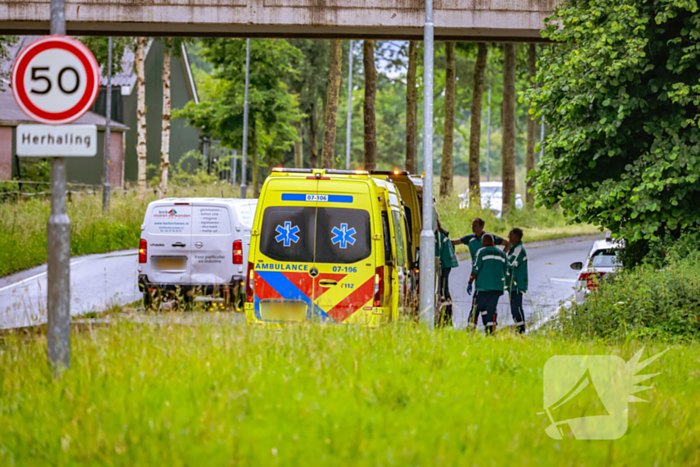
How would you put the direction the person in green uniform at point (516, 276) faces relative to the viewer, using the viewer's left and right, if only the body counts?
facing to the left of the viewer

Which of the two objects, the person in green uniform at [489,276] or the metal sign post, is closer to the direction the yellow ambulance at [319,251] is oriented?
the person in green uniform

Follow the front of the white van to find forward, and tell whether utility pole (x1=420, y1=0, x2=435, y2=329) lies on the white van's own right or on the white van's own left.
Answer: on the white van's own right

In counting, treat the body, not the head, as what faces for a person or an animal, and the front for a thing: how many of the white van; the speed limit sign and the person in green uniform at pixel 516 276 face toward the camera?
1

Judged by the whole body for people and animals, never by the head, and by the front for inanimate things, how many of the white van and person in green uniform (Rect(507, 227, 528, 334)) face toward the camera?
0

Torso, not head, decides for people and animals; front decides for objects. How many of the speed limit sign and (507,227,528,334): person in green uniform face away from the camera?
0

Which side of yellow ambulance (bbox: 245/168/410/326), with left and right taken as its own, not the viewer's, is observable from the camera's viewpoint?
back

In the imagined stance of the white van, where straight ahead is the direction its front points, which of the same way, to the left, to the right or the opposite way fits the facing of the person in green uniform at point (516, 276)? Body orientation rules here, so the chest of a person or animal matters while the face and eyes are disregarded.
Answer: to the left

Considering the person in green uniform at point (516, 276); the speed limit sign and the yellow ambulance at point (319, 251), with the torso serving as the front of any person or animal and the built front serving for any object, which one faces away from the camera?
the yellow ambulance

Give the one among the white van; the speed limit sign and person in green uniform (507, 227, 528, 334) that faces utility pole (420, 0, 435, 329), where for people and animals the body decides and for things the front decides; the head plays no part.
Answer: the person in green uniform

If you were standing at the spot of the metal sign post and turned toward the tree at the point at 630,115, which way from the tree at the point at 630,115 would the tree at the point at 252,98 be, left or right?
left

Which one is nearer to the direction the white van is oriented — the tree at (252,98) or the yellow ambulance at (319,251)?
the tree

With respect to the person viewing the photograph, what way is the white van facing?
facing away from the viewer

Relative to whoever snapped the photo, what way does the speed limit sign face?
facing the viewer

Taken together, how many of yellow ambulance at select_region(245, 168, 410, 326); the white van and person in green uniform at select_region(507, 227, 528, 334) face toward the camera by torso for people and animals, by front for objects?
0

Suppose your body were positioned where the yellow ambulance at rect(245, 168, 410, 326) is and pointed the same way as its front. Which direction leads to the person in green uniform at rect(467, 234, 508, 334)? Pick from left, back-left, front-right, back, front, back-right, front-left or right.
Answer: front-right

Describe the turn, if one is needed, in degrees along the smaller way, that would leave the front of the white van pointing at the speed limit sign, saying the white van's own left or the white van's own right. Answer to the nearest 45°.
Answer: approximately 180°
